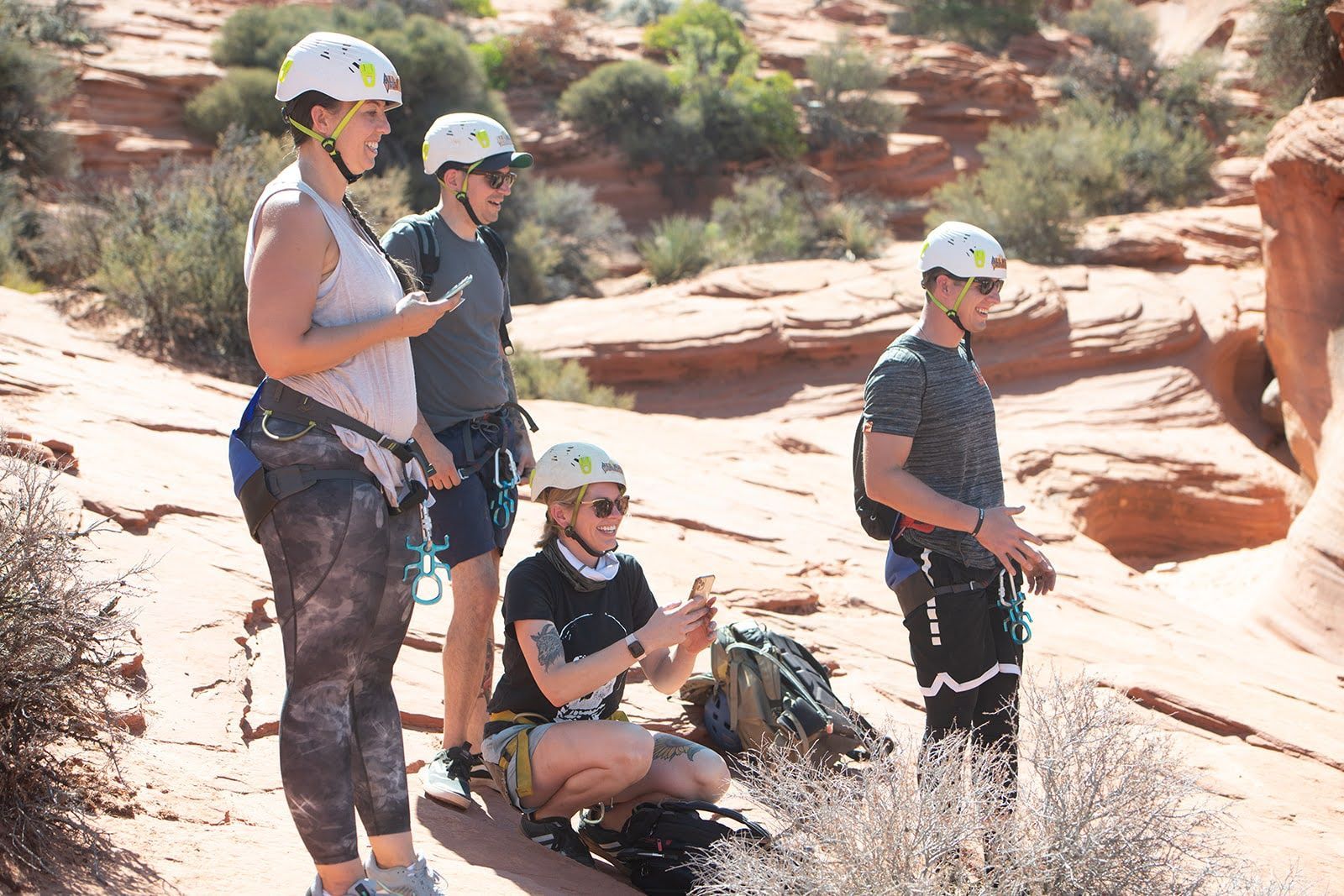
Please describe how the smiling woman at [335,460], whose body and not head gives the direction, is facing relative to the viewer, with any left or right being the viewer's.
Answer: facing to the right of the viewer

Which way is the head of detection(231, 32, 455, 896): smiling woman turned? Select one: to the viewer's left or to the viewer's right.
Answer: to the viewer's right

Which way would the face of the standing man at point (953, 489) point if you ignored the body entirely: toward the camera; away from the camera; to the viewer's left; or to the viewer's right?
to the viewer's right

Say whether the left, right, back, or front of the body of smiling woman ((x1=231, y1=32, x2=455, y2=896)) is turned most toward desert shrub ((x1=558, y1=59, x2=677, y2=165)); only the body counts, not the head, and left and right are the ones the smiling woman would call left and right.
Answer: left

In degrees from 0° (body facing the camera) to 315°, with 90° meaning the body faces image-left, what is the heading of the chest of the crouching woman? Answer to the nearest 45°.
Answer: approximately 315°

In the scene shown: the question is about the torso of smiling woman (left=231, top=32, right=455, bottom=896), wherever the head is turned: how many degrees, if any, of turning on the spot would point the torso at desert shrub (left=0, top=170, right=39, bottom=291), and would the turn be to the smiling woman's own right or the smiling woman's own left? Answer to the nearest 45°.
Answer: approximately 90° to the smiling woman's own left

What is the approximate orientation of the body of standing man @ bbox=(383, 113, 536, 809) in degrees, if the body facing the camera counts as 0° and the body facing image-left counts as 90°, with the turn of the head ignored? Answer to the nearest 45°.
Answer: approximately 315°

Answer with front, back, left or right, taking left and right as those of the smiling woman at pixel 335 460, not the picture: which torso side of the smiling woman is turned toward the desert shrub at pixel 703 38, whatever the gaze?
left
